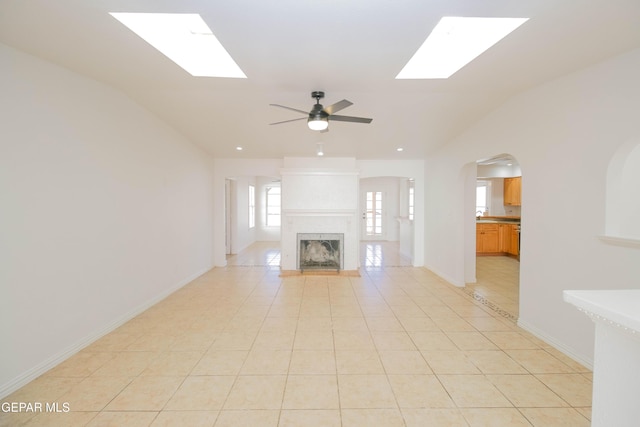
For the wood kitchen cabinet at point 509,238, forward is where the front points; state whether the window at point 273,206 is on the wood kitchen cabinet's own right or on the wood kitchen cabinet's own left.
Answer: on the wood kitchen cabinet's own right

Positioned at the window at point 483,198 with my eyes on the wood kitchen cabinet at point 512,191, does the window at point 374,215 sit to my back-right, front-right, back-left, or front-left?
back-right

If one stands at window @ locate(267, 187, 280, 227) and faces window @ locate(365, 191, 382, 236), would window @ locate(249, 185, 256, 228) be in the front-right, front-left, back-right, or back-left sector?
back-right

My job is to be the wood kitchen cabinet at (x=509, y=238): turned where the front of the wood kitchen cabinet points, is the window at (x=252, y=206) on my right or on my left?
on my right
